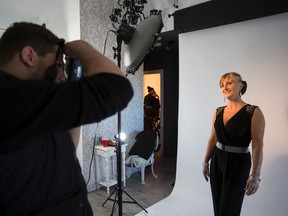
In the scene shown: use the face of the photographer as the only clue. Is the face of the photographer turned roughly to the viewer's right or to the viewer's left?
to the viewer's right

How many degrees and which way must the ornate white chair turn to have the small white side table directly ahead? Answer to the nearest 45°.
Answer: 0° — it already faces it

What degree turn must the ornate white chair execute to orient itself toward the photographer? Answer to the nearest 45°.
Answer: approximately 45° to its left

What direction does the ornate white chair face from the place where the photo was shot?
facing the viewer and to the left of the viewer

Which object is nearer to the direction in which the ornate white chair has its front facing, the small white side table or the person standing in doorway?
the small white side table

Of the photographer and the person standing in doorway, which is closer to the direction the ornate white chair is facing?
the photographer

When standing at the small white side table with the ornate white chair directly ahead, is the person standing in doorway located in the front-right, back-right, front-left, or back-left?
front-left

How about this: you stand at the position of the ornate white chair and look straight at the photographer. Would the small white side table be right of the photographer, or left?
right

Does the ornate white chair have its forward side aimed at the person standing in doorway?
no

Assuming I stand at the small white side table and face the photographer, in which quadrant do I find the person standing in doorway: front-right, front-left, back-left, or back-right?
back-left
